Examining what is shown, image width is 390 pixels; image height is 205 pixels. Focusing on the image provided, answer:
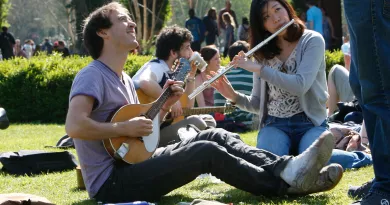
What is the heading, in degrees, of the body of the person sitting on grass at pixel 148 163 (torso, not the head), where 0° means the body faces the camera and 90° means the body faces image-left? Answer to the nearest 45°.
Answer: approximately 270°

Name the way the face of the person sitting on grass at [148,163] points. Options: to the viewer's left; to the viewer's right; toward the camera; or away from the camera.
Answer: to the viewer's right

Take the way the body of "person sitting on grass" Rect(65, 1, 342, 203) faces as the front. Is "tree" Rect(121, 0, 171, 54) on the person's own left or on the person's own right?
on the person's own left

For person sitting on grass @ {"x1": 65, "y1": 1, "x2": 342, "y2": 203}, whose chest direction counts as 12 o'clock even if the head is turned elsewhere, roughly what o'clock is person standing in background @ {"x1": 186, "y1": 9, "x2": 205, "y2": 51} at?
The person standing in background is roughly at 9 o'clock from the person sitting on grass.

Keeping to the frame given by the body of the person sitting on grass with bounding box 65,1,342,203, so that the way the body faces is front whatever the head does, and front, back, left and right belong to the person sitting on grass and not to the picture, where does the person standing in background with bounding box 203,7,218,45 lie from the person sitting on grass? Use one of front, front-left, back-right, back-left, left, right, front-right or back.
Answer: left
